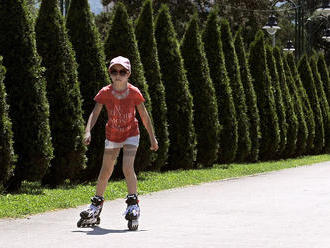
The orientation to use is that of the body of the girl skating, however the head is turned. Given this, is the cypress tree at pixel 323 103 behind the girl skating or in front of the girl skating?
behind

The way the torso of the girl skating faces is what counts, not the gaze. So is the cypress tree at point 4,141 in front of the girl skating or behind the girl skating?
behind

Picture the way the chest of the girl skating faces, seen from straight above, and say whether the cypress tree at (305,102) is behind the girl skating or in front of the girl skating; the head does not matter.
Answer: behind

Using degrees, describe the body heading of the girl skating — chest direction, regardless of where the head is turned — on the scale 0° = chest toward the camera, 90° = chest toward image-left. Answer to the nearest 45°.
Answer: approximately 0°

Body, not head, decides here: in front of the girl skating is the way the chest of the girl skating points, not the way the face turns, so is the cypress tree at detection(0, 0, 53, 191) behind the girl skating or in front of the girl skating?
behind

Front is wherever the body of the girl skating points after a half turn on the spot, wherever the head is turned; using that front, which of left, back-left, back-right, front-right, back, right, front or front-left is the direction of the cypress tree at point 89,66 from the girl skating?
front

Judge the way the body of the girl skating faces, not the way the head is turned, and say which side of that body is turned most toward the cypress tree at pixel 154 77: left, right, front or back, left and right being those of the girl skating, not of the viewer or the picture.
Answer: back

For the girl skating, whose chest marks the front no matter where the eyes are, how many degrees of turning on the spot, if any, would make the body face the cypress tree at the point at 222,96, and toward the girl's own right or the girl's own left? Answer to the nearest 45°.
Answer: approximately 180°
